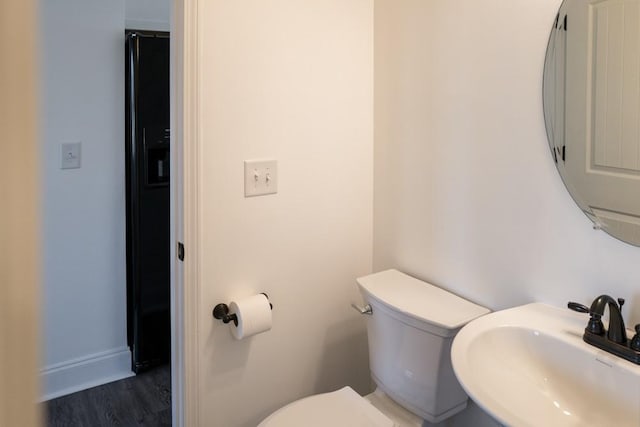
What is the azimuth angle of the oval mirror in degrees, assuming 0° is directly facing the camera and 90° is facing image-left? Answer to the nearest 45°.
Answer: approximately 45°

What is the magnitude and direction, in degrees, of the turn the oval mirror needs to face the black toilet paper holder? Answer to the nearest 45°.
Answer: approximately 45° to its right

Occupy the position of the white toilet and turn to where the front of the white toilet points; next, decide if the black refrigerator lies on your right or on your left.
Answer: on your right

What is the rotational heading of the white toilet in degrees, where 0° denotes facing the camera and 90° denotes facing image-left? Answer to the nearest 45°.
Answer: approximately 45°
